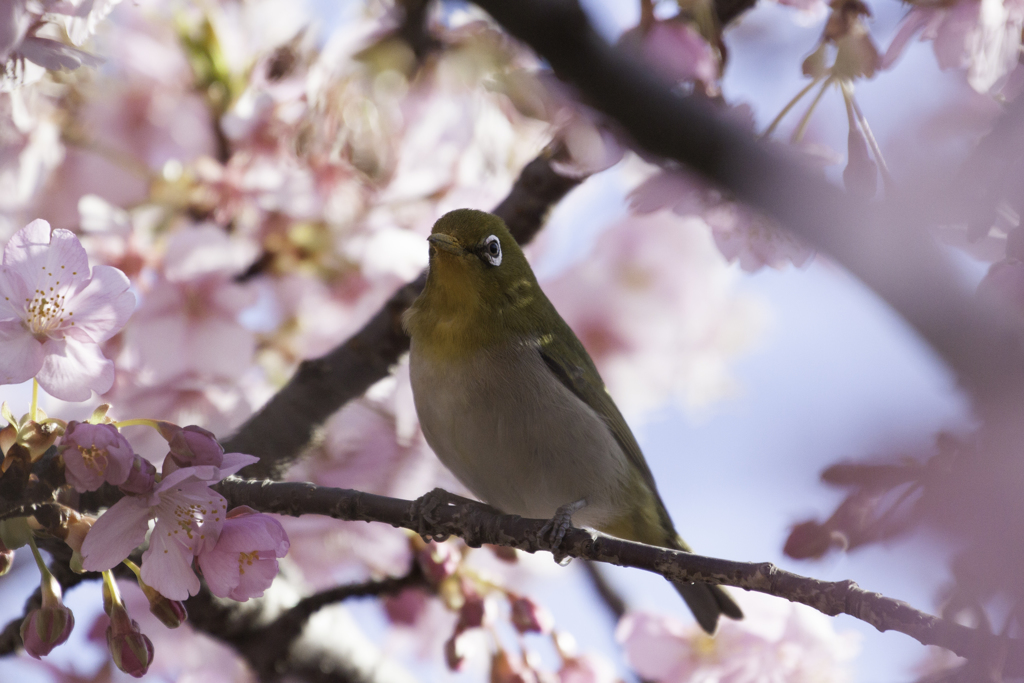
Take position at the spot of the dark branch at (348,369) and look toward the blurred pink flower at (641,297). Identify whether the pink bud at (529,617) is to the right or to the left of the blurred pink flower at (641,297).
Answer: right

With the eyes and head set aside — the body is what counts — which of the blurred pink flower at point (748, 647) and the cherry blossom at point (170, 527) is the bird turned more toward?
the cherry blossom

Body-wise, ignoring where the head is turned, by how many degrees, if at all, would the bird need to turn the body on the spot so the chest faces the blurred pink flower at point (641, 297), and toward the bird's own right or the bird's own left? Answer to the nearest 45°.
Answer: approximately 135° to the bird's own right

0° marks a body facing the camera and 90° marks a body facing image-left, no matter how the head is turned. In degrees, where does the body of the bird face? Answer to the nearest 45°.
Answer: approximately 45°

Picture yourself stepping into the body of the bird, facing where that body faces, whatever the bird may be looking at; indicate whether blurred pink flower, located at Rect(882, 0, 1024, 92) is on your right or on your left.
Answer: on your left
